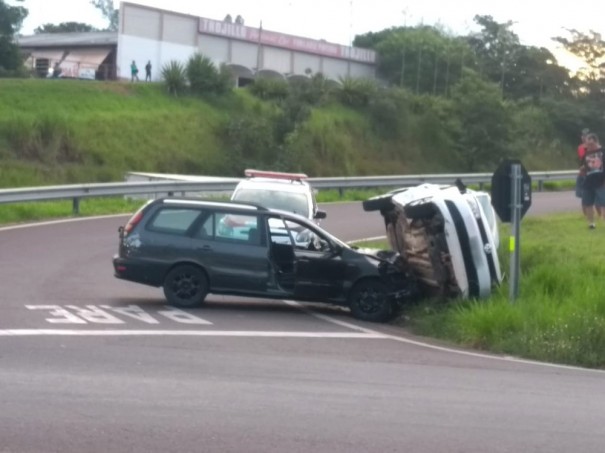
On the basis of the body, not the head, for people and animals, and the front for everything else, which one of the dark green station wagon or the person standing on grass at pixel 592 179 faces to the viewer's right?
the dark green station wagon

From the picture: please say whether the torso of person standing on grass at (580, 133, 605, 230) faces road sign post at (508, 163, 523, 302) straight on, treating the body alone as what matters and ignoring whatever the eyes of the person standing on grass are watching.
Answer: yes

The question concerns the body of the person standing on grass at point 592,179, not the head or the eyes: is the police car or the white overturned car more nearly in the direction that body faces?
the white overturned car

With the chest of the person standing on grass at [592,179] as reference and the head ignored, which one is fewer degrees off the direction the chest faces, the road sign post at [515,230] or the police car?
the road sign post

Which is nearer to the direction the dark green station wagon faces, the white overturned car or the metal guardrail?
the white overturned car

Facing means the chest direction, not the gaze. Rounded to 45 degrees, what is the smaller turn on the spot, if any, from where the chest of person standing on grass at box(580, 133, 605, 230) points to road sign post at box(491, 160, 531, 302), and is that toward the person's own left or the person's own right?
0° — they already face it

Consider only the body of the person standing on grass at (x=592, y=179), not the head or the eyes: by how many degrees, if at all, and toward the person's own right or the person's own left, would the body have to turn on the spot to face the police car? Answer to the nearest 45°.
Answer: approximately 90° to the person's own right

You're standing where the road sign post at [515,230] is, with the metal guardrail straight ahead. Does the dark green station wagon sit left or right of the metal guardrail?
left

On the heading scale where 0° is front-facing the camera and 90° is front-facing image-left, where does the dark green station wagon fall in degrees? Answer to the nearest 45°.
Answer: approximately 270°

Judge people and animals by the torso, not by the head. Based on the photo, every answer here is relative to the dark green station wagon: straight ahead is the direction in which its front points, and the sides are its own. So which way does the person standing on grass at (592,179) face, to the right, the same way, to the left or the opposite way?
to the right

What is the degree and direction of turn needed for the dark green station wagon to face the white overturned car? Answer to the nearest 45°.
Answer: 0° — it already faces it

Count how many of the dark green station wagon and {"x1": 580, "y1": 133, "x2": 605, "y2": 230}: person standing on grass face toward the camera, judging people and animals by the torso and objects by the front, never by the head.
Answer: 1
